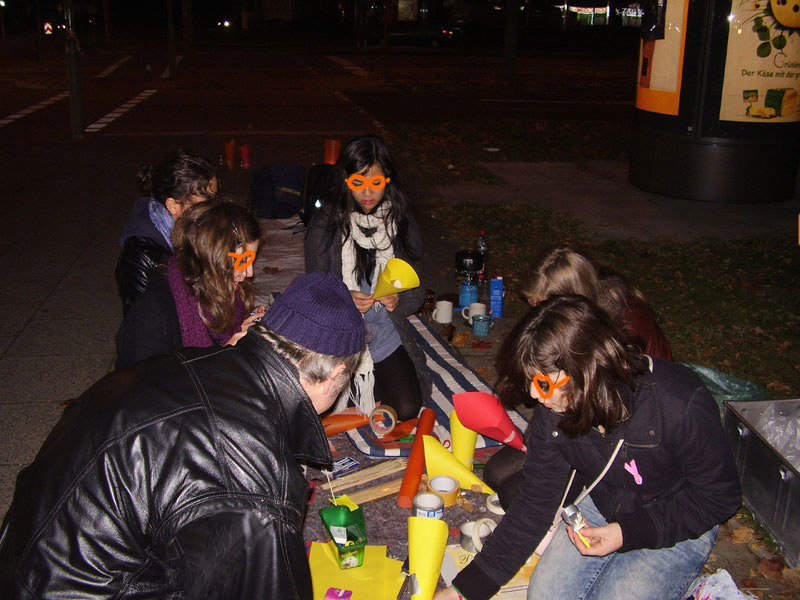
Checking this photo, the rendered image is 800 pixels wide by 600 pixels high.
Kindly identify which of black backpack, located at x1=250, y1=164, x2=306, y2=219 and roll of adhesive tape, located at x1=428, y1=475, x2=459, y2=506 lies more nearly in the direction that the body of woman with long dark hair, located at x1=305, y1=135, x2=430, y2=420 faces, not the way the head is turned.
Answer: the roll of adhesive tape

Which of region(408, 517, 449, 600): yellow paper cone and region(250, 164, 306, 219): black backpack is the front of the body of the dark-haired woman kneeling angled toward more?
the yellow paper cone

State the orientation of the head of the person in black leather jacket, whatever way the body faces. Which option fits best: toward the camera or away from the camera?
away from the camera

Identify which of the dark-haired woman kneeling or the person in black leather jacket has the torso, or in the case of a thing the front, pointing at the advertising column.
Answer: the person in black leather jacket

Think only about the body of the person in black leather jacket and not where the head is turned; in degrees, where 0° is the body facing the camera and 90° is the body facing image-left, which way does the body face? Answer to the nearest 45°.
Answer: approximately 225°

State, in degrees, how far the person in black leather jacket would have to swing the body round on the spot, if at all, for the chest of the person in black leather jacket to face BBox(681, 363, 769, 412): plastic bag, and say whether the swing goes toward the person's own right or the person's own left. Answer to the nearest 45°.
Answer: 0° — they already face it

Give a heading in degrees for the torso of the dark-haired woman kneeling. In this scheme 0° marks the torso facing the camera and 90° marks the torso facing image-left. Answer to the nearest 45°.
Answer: approximately 45°

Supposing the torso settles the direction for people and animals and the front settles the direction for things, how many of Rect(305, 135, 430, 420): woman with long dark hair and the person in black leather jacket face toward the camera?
1
